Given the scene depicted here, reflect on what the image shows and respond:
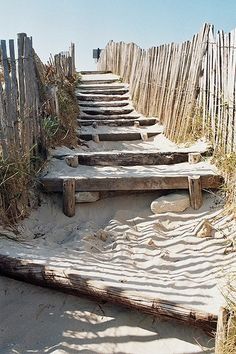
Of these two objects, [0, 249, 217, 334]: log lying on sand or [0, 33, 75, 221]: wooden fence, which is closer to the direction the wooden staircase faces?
the log lying on sand

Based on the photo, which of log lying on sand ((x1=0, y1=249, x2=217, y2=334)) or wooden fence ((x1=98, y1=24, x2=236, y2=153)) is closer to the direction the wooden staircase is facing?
the log lying on sand

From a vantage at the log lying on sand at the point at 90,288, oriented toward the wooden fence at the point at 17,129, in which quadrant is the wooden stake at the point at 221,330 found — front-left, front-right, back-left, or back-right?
back-right

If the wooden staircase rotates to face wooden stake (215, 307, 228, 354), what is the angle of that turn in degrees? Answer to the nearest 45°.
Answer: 0° — it already faces it

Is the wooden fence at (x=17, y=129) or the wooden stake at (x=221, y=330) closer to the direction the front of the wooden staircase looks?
the wooden stake

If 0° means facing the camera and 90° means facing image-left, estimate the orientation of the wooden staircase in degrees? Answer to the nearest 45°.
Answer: approximately 0°

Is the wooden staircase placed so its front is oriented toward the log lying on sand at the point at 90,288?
yes

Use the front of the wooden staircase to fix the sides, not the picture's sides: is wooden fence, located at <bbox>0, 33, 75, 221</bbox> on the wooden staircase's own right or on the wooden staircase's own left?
on the wooden staircase's own right
